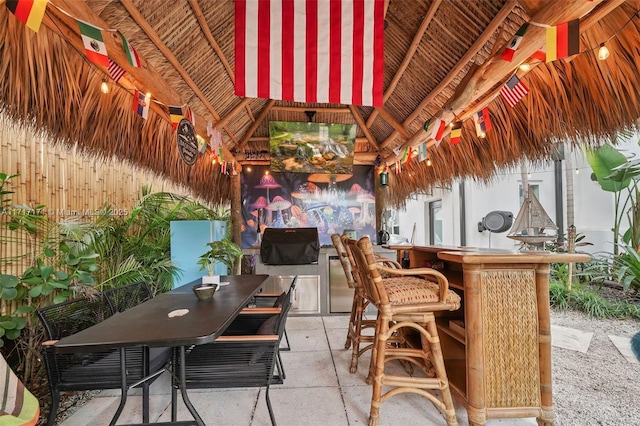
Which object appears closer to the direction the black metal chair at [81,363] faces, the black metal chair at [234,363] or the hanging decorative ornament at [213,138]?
the black metal chair

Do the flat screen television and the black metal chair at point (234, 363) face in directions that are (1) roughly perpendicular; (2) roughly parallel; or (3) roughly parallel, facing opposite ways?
roughly perpendicular

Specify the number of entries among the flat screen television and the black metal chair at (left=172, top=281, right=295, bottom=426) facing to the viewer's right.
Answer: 0

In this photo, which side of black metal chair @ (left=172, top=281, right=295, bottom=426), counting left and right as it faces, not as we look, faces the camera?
left

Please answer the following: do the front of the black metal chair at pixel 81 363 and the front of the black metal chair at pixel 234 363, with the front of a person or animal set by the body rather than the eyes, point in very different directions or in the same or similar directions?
very different directions
